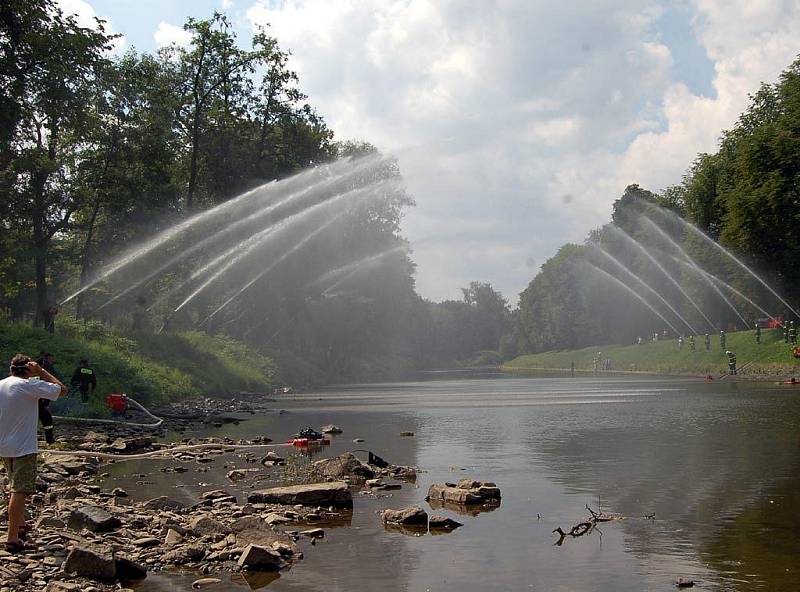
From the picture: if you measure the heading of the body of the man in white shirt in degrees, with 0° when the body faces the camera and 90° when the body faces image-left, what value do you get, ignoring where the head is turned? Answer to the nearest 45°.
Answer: approximately 225°

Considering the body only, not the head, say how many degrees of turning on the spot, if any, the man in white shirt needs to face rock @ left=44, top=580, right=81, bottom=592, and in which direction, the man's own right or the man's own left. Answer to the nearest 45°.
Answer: approximately 135° to the man's own right

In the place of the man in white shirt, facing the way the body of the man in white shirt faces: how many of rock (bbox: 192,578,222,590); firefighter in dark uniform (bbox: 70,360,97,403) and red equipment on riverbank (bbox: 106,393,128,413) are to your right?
1

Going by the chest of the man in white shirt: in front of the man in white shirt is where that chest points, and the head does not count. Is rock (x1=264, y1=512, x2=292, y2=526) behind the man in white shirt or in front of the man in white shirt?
in front

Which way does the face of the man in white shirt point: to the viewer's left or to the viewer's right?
to the viewer's right

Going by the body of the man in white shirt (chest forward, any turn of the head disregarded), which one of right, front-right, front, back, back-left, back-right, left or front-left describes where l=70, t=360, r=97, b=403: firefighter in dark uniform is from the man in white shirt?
front-left

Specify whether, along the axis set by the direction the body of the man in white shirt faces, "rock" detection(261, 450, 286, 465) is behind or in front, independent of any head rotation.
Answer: in front

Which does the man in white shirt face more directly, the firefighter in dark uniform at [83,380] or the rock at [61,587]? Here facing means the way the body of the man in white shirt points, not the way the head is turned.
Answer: the firefighter in dark uniform

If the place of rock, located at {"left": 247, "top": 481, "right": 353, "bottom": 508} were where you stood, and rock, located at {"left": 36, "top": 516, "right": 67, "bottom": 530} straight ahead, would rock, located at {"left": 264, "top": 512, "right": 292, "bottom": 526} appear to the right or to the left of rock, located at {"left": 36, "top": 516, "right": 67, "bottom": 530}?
left
